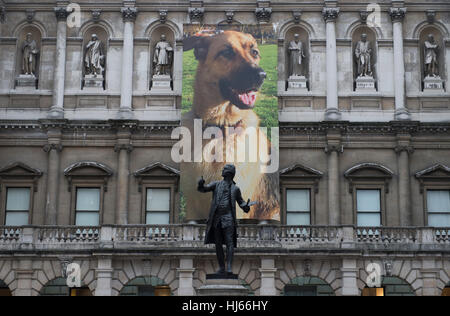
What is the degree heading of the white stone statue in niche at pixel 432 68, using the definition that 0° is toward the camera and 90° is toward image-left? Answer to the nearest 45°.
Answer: approximately 0°

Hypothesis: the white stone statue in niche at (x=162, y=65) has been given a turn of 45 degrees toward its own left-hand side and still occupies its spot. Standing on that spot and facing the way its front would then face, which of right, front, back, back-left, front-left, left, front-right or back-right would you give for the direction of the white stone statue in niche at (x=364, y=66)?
front-left

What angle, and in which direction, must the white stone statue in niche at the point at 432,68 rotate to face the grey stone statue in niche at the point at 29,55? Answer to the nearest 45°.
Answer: approximately 90° to its right

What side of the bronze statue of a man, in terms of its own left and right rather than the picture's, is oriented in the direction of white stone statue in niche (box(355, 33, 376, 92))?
back

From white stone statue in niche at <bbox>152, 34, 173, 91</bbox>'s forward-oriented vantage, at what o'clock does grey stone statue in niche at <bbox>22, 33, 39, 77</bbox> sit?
grey stone statue in niche at <bbox>22, 33, 39, 77</bbox> is roughly at 3 o'clock from white stone statue in niche at <bbox>152, 34, 173, 91</bbox>.

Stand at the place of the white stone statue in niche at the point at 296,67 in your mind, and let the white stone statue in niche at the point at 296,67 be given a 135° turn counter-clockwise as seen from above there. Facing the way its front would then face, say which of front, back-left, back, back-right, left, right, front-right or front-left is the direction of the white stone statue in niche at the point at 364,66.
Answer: front-right

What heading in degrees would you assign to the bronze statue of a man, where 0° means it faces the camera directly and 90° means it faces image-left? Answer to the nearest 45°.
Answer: approximately 0°
